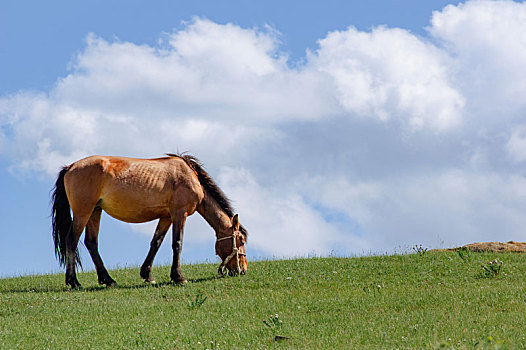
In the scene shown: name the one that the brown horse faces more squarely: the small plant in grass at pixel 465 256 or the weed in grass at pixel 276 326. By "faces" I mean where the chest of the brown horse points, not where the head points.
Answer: the small plant in grass

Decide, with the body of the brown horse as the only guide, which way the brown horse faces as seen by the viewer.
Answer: to the viewer's right

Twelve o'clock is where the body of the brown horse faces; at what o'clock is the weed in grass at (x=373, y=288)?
The weed in grass is roughly at 1 o'clock from the brown horse.

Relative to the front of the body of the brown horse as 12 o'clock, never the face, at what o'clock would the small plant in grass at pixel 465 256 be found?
The small plant in grass is roughly at 12 o'clock from the brown horse.

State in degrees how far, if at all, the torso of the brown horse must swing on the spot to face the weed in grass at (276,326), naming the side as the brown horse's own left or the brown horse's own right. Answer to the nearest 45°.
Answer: approximately 90° to the brown horse's own right

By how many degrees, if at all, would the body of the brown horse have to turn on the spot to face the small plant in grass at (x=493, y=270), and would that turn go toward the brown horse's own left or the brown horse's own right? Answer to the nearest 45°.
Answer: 0° — it already faces it
